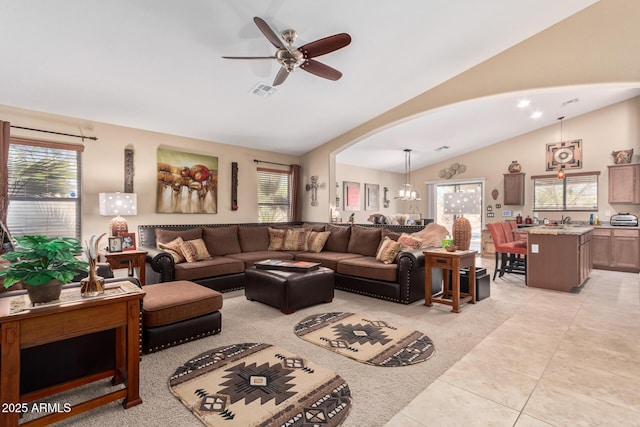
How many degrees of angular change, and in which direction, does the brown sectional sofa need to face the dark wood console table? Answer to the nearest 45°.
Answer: approximately 45° to its right

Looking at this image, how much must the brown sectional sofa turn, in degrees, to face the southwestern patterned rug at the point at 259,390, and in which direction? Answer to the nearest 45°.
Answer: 0° — it already faces it

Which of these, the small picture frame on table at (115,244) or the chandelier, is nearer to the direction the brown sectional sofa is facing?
the small picture frame on table

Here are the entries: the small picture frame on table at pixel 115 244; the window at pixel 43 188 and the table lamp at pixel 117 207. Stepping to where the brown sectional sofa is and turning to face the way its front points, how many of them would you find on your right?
3

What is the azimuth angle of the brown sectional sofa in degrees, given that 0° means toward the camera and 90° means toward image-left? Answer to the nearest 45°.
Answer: approximately 0°

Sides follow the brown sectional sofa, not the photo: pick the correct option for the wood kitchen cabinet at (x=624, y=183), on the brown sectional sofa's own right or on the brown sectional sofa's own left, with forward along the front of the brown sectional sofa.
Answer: on the brown sectional sofa's own left

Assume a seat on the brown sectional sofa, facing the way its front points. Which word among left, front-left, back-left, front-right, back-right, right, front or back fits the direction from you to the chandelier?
back-left

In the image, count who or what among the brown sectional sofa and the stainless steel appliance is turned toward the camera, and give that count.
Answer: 2

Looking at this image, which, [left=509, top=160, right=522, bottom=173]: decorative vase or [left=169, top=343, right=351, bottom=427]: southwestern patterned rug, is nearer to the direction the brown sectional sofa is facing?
the southwestern patterned rug

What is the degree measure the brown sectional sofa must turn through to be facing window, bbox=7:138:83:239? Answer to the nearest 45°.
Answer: approximately 90° to its right

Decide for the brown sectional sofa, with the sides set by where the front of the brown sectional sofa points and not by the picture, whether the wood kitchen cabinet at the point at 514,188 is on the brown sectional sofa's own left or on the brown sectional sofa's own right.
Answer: on the brown sectional sofa's own left

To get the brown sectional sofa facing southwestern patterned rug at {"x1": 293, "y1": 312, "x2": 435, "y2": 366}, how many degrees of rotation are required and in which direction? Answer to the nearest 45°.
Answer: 0° — it already faces it

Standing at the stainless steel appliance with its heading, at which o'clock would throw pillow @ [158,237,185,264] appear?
The throw pillow is roughly at 1 o'clock from the stainless steel appliance.

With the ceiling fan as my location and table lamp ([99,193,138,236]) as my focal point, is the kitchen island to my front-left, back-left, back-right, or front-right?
back-right

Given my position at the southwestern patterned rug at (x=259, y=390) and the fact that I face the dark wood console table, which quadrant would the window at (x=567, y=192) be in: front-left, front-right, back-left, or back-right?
back-right
